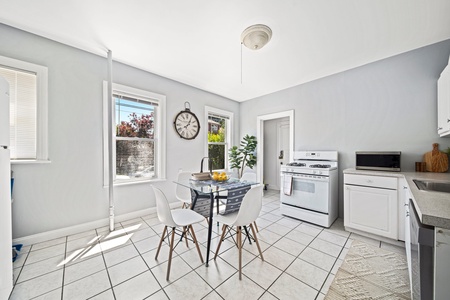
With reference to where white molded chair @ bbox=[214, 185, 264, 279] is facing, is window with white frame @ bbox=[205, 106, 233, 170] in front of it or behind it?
in front

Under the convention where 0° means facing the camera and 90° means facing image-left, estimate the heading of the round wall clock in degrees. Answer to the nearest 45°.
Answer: approximately 315°

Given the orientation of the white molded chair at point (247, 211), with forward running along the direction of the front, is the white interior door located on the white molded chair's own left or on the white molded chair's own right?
on the white molded chair's own right

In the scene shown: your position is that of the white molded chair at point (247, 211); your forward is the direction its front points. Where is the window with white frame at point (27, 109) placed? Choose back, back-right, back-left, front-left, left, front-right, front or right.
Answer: front-left

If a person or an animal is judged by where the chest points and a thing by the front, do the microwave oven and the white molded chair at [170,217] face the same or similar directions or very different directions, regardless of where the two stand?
very different directions

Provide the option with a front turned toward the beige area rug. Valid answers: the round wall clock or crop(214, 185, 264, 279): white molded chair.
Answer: the round wall clock

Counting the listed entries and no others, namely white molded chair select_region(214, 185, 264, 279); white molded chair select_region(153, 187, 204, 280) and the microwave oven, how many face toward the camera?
1

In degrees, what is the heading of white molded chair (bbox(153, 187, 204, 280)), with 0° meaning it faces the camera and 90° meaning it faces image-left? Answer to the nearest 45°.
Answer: approximately 225°

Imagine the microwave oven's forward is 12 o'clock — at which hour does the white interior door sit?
The white interior door is roughly at 4 o'clock from the microwave oven.

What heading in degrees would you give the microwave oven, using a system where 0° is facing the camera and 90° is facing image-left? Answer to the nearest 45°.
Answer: approximately 0°

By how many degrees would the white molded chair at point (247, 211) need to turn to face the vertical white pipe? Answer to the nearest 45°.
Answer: approximately 45° to its left

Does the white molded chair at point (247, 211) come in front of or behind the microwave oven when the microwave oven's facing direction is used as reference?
in front
